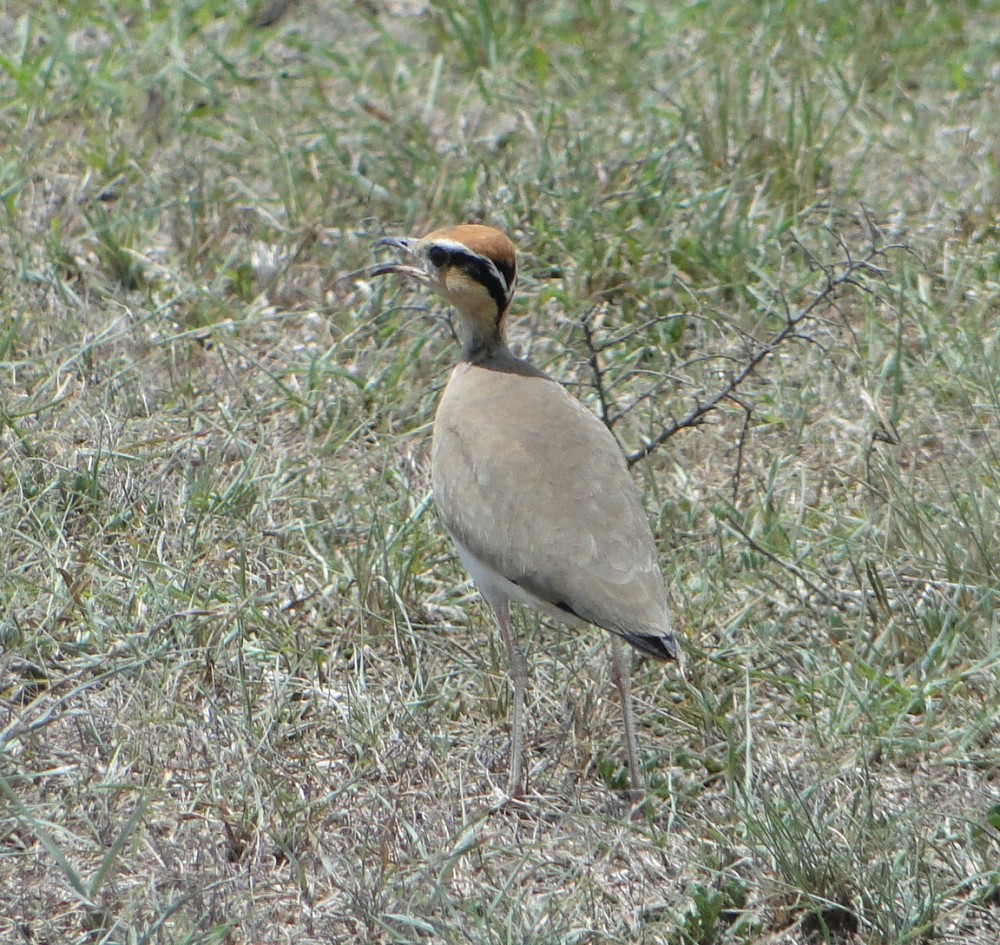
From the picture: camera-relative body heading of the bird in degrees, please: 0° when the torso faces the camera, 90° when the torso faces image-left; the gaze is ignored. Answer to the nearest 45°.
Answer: approximately 135°

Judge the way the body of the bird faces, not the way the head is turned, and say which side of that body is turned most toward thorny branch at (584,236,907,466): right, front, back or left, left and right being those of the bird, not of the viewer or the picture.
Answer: right
